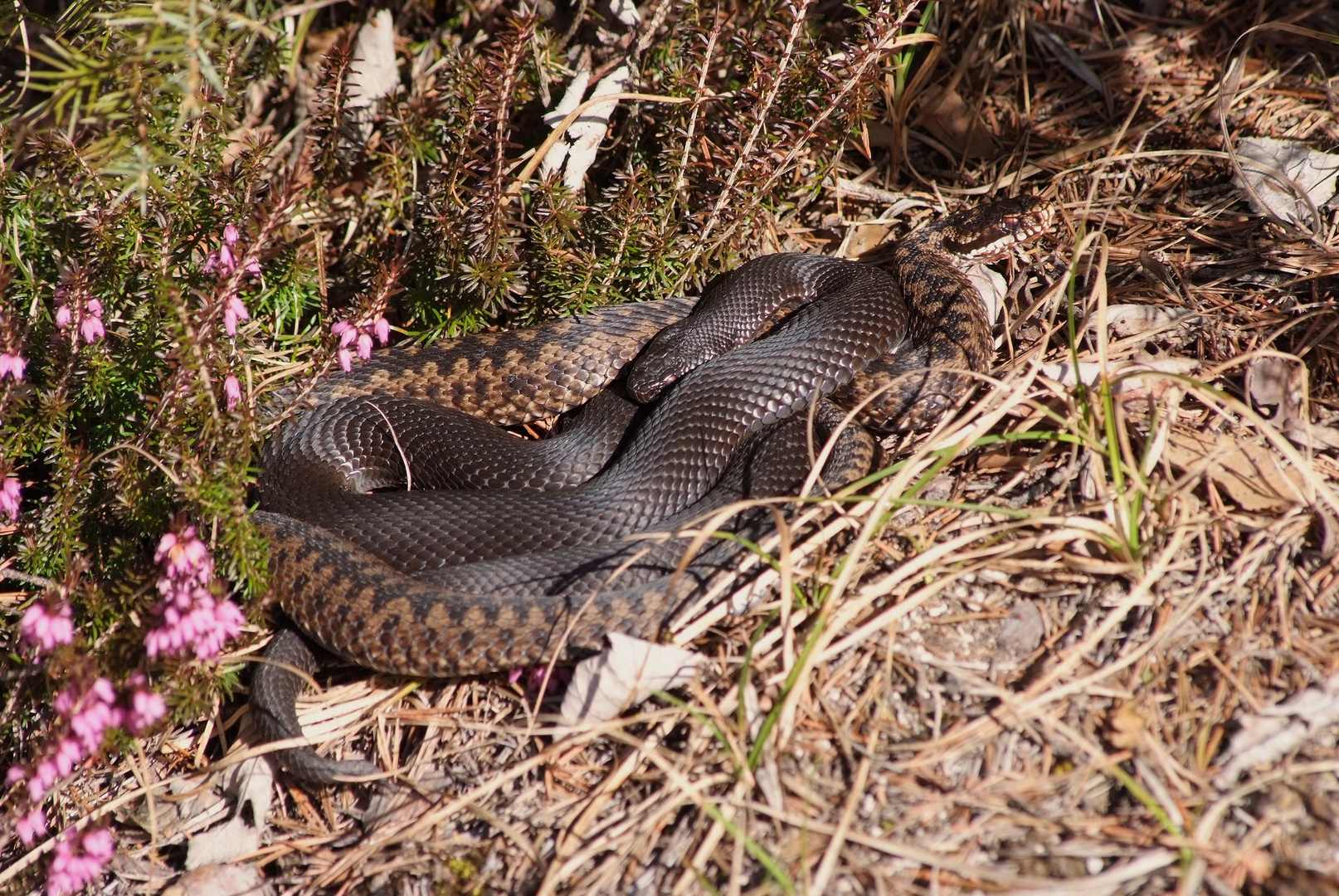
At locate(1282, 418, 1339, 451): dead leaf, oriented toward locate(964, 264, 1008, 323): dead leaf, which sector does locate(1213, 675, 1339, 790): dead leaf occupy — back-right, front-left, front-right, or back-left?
back-left
